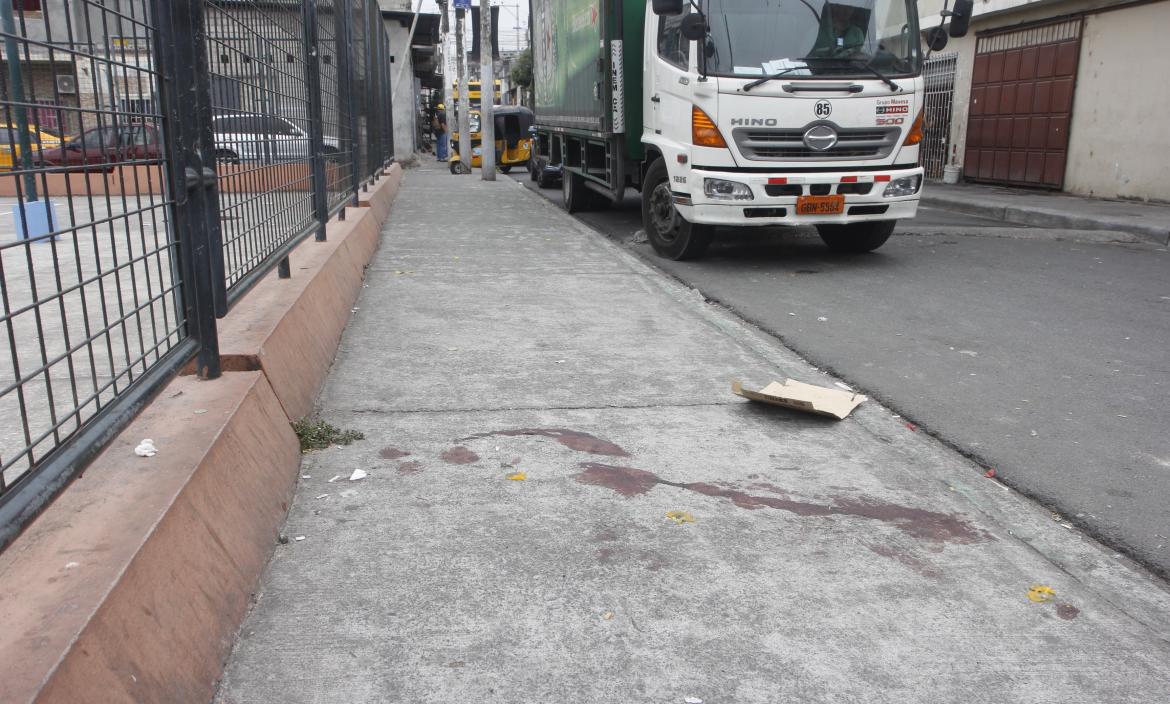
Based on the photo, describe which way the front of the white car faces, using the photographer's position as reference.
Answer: facing to the right of the viewer

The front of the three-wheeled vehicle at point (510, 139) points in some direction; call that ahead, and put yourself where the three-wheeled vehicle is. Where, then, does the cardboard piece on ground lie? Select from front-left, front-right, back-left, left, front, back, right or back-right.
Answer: left

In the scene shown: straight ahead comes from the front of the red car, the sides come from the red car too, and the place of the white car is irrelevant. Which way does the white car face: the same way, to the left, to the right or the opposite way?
the opposite way

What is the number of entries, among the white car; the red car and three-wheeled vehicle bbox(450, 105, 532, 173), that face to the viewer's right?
1

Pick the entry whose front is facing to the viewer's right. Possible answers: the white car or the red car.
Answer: the white car

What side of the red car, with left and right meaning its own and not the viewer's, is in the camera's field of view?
left

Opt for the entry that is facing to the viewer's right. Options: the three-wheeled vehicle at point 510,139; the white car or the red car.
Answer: the white car
